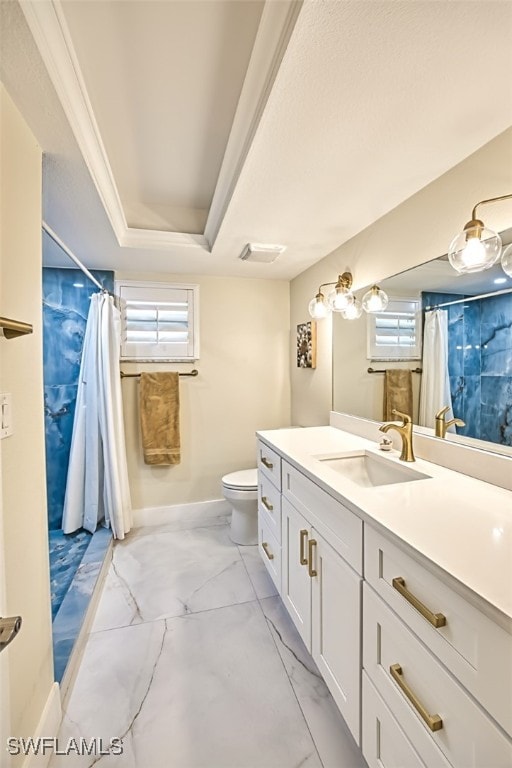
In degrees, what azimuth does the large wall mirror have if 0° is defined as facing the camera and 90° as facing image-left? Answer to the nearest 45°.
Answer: approximately 45°

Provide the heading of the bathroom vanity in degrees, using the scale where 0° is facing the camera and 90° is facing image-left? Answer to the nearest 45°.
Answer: approximately 45°

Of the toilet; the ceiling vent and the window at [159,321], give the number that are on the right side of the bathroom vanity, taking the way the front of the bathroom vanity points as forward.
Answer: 3

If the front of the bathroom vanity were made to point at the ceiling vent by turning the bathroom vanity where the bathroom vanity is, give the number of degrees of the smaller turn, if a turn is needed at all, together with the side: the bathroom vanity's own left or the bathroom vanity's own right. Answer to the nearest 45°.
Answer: approximately 90° to the bathroom vanity's own right

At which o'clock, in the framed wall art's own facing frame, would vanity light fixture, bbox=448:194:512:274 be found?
The vanity light fixture is roughly at 10 o'clock from the framed wall art.

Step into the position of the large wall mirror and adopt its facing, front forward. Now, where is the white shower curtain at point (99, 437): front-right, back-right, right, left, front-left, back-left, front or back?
front-right

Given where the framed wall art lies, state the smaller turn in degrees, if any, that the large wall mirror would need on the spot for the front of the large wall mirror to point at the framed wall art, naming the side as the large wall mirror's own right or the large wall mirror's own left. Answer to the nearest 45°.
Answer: approximately 90° to the large wall mirror's own right

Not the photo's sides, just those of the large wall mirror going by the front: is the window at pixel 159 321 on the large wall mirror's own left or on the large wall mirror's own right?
on the large wall mirror's own right

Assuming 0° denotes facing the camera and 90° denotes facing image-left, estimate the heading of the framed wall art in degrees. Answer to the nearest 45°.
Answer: approximately 45°

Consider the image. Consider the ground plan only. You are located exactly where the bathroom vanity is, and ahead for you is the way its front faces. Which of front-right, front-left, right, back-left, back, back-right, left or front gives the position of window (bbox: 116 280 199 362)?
right

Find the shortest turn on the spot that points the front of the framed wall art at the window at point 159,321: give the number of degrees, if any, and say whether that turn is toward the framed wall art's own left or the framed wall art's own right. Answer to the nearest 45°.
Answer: approximately 45° to the framed wall art's own right
